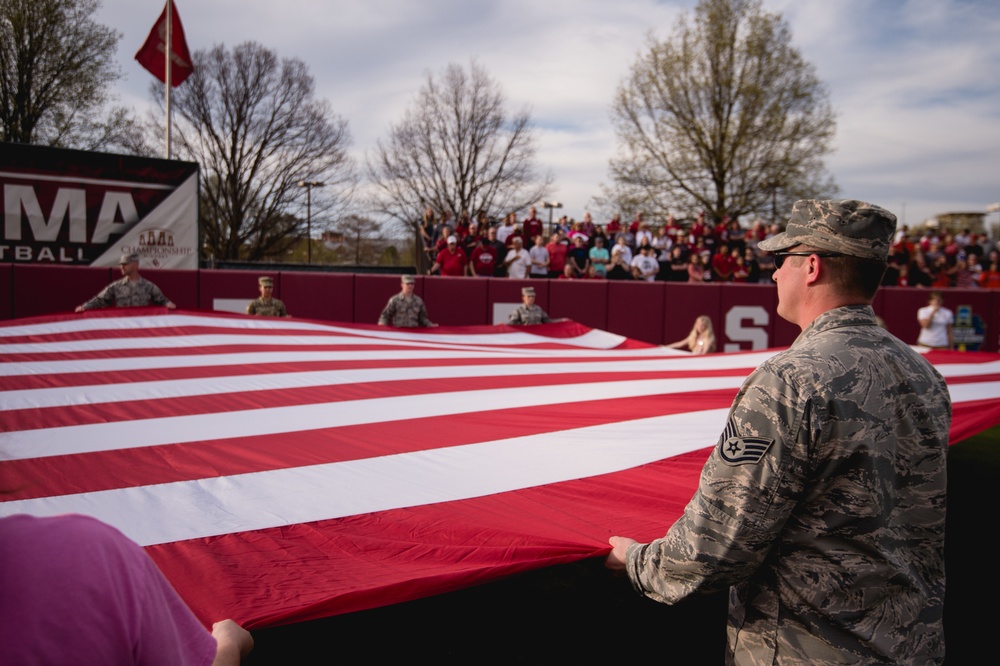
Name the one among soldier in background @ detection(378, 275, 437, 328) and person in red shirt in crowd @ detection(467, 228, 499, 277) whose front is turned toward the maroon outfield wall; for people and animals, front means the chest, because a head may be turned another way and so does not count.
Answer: the person in red shirt in crowd

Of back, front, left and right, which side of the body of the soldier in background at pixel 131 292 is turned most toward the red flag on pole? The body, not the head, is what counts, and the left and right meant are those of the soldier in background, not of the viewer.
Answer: back

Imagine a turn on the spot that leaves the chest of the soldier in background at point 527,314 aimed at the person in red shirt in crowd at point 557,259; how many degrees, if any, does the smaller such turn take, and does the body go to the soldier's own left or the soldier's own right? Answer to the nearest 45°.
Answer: approximately 180°

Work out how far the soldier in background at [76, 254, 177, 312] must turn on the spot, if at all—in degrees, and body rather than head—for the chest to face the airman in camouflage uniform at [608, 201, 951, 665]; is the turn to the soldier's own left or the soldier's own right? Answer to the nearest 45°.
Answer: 0° — they already face them

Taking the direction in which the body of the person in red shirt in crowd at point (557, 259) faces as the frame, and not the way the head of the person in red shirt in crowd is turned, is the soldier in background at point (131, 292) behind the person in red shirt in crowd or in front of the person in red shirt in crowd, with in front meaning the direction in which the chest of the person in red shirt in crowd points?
in front

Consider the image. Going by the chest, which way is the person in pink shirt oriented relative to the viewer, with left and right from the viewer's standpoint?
facing away from the viewer

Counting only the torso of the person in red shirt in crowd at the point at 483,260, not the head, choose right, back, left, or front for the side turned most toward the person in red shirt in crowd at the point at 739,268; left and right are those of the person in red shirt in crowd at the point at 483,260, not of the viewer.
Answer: left

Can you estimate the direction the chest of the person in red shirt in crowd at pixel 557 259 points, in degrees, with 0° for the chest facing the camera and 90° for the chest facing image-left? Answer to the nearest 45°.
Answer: approximately 0°
